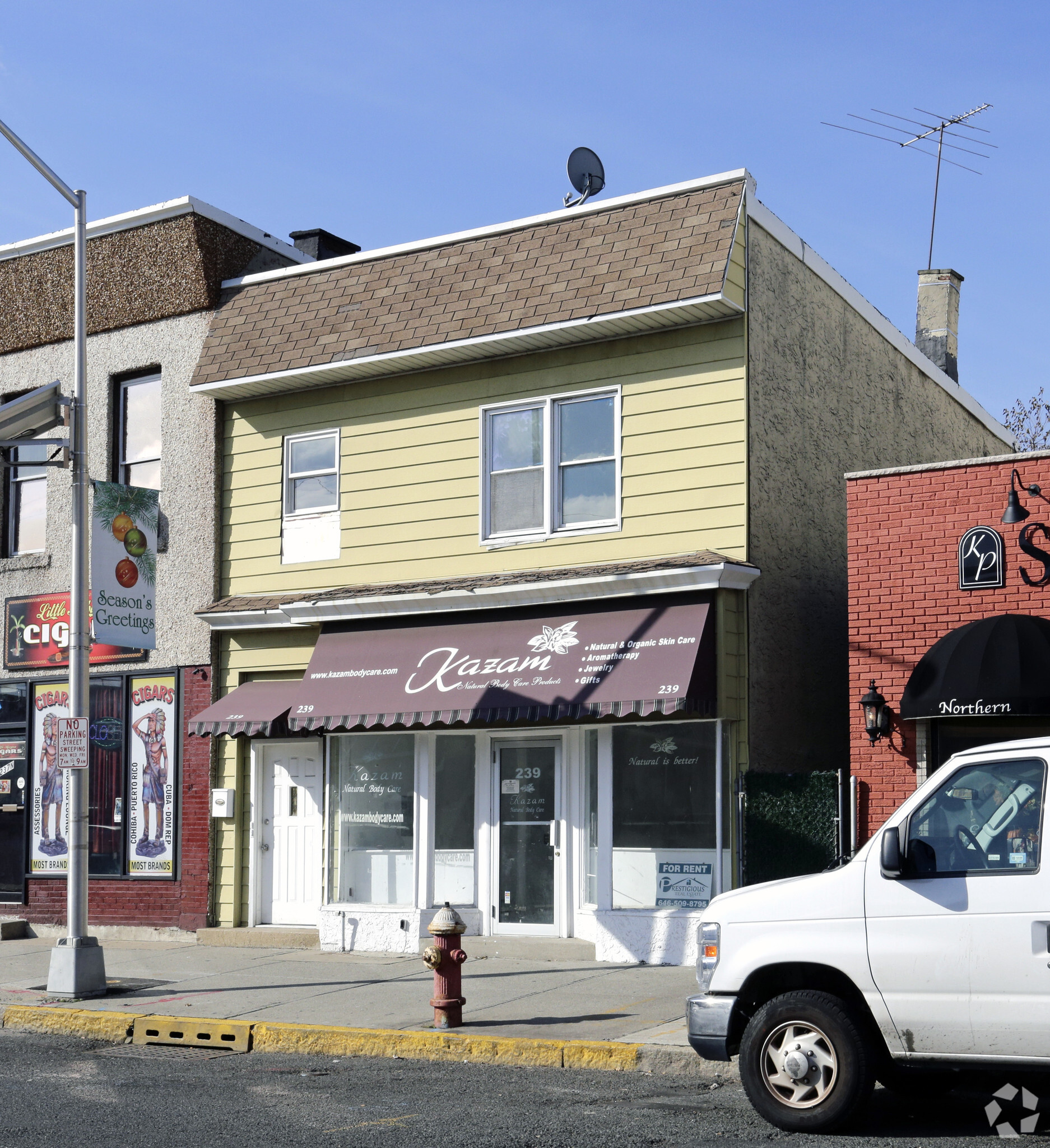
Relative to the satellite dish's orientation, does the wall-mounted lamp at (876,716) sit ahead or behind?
behind

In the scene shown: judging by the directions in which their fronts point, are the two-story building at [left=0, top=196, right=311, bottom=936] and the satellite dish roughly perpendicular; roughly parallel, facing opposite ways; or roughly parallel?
roughly perpendicular

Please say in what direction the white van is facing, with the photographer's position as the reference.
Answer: facing to the left of the viewer

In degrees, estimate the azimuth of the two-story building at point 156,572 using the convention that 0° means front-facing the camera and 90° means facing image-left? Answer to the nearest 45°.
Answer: approximately 45°

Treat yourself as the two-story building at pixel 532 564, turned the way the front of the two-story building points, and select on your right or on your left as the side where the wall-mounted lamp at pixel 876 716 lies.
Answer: on your left

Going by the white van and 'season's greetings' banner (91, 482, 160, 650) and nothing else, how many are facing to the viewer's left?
1

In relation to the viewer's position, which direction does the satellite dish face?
facing away from the viewer and to the left of the viewer

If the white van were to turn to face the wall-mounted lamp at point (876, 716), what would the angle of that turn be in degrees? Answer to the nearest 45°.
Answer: approximately 90° to its right

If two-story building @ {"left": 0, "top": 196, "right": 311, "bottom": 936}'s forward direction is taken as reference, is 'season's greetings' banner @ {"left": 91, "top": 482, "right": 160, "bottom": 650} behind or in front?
in front

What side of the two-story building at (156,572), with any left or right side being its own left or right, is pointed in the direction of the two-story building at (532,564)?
left

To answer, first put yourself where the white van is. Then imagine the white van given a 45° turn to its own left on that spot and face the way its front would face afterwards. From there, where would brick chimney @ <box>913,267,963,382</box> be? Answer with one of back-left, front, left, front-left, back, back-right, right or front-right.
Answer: back-right
